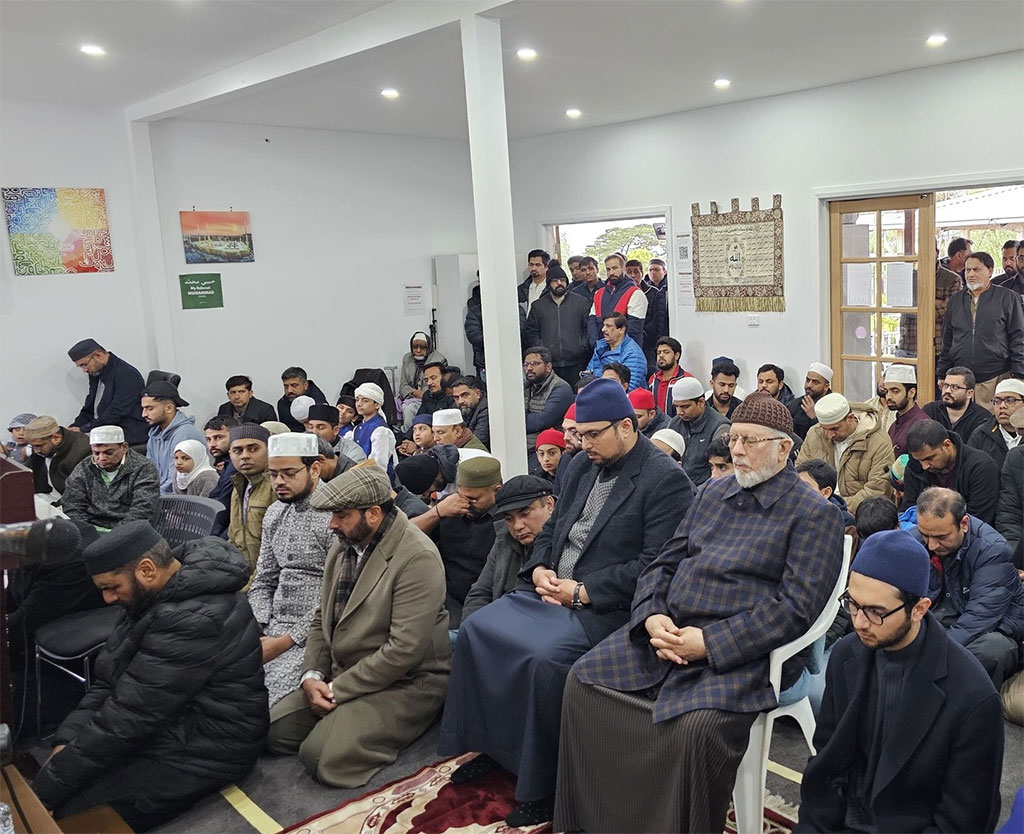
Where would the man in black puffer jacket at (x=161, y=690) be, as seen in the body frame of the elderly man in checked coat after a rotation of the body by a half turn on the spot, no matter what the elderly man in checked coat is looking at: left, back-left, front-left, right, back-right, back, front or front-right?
back-left

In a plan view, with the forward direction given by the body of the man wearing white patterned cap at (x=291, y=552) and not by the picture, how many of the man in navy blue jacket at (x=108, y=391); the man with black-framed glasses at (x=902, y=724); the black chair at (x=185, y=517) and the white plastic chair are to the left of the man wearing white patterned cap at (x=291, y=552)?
2

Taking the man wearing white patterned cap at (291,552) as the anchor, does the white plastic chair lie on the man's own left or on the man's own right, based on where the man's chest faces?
on the man's own left

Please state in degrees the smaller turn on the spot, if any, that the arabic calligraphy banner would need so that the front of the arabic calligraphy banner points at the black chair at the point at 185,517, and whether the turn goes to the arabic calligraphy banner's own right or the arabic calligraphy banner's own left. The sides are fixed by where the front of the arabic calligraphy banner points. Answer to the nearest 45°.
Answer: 0° — it already faces it

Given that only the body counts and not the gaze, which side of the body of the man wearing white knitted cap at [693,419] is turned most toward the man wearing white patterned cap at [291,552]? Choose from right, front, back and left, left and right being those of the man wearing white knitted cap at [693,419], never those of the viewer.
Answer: front

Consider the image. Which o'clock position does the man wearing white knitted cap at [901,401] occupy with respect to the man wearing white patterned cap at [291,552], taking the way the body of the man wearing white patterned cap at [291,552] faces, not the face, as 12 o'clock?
the man wearing white knitted cap at [901,401] is roughly at 7 o'clock from the man wearing white patterned cap at [291,552].

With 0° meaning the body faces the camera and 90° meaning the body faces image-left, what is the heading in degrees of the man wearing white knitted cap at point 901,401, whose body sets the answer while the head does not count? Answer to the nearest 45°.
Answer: approximately 45°

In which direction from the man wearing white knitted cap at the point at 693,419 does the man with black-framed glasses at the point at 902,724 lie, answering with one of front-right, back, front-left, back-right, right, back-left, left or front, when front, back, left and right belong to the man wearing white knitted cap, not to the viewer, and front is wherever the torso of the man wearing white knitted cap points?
front-left

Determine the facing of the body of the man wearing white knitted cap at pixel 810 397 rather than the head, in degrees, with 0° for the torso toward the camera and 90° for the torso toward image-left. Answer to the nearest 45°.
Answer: approximately 45°

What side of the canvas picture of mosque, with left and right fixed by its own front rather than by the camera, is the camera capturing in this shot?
front

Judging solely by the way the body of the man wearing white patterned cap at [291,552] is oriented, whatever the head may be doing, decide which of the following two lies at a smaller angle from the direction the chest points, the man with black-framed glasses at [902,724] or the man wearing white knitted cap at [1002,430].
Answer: the man with black-framed glasses

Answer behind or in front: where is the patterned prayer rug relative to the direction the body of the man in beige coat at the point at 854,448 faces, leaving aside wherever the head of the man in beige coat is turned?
in front

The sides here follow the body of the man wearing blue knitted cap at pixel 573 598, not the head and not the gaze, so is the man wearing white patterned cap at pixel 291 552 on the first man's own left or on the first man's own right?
on the first man's own right

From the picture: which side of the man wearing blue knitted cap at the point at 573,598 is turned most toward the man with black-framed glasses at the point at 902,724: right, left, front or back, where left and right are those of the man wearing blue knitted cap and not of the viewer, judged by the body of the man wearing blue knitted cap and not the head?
left

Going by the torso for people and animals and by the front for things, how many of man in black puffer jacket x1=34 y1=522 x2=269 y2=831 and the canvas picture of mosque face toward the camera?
1

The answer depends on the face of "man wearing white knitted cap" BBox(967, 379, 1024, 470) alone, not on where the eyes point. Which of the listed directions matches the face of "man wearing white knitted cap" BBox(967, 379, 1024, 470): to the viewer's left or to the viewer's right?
to the viewer's left

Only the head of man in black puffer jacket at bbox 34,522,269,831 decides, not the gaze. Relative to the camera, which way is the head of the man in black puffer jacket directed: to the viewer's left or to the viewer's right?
to the viewer's left
